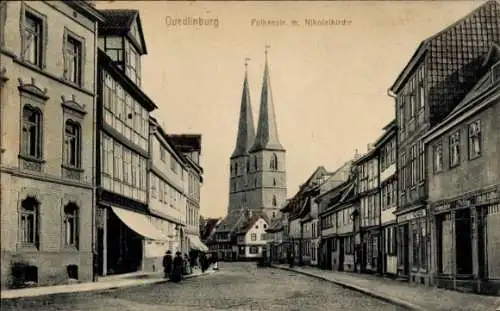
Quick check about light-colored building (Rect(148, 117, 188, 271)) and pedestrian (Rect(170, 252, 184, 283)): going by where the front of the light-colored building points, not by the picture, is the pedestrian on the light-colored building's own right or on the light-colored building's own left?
on the light-colored building's own right

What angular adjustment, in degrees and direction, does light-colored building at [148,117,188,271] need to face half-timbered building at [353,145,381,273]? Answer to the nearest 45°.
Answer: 0° — it already faces it

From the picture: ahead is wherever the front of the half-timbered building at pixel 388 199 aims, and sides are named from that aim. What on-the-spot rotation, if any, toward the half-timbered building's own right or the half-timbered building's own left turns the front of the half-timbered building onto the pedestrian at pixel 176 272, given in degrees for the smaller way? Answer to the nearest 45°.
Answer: approximately 45° to the half-timbered building's own left

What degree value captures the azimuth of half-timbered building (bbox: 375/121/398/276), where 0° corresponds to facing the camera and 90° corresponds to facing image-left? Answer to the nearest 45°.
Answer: approximately 90°

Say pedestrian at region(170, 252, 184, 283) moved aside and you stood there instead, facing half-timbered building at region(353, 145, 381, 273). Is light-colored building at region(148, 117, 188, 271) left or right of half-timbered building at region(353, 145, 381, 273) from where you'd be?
left

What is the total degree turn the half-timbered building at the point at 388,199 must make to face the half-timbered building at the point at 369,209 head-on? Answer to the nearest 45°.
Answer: approximately 90° to its right

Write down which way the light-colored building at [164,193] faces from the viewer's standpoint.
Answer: facing to the right of the viewer

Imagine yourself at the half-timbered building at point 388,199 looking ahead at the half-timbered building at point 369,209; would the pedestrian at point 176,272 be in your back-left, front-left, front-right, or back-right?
back-left
